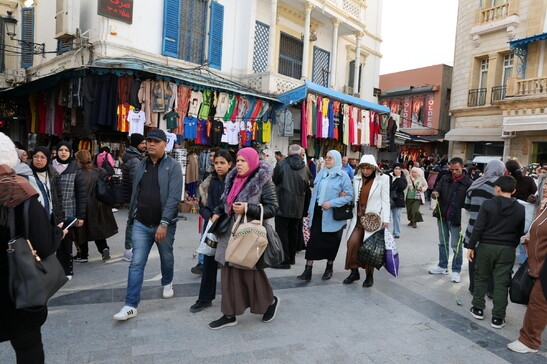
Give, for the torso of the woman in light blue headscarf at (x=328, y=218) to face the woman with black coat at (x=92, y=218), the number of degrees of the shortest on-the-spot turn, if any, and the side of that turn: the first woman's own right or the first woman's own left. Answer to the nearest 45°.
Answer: approximately 45° to the first woman's own right

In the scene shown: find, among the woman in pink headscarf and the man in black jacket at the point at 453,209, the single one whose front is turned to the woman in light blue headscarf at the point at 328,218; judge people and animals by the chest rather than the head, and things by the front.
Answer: the man in black jacket

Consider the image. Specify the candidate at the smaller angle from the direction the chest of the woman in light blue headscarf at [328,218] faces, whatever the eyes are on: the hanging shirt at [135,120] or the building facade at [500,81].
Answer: the hanging shirt

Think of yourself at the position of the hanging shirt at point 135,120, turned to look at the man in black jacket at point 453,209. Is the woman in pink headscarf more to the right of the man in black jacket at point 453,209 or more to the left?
right

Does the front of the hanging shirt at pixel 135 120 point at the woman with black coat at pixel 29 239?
yes

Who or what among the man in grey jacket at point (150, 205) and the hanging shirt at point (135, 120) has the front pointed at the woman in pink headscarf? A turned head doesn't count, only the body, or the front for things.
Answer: the hanging shirt
